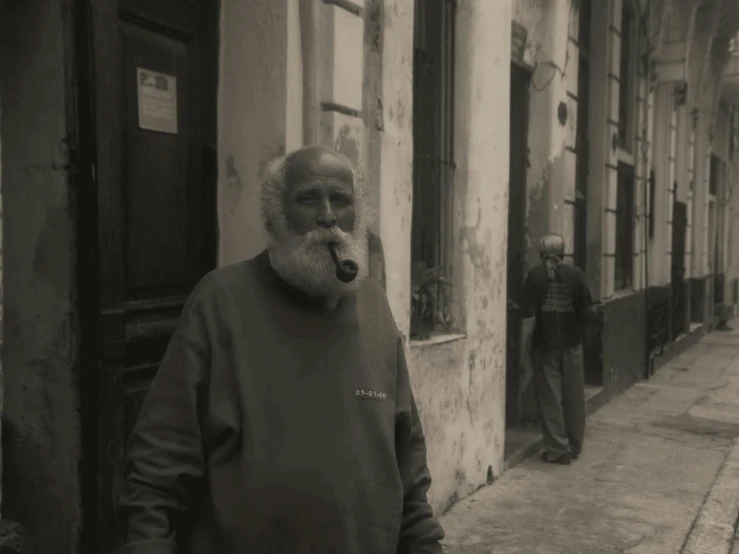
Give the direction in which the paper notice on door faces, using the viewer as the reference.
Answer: facing the viewer and to the right of the viewer

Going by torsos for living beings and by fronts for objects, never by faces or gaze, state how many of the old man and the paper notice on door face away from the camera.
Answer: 0

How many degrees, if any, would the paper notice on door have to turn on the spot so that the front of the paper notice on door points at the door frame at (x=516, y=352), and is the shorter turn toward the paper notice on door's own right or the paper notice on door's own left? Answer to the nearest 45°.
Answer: approximately 90° to the paper notice on door's own left

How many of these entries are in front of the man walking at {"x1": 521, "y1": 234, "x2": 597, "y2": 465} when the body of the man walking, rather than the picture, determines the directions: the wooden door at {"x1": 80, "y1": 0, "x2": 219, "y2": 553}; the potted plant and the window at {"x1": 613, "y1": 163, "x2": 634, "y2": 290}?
1

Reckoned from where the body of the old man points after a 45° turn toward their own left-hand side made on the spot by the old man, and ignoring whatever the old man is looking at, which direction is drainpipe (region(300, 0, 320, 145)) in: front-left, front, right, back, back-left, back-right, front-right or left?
left

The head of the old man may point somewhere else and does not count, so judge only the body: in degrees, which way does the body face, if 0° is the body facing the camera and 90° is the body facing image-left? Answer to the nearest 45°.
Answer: approximately 315°

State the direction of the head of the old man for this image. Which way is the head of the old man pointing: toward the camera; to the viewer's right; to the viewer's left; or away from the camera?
toward the camera

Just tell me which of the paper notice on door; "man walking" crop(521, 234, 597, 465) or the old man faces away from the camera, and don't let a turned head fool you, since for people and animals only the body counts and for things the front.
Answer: the man walking

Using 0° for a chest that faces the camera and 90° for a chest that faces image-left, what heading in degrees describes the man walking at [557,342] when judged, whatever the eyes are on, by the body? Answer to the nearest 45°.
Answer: approximately 180°

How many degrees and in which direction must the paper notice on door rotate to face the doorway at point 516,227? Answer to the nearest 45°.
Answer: approximately 90° to its left

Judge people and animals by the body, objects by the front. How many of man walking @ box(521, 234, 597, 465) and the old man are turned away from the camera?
1

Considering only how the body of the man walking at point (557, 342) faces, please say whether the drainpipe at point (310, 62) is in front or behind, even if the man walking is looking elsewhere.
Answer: behind

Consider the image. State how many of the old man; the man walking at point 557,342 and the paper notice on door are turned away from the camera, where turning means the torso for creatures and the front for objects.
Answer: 1
